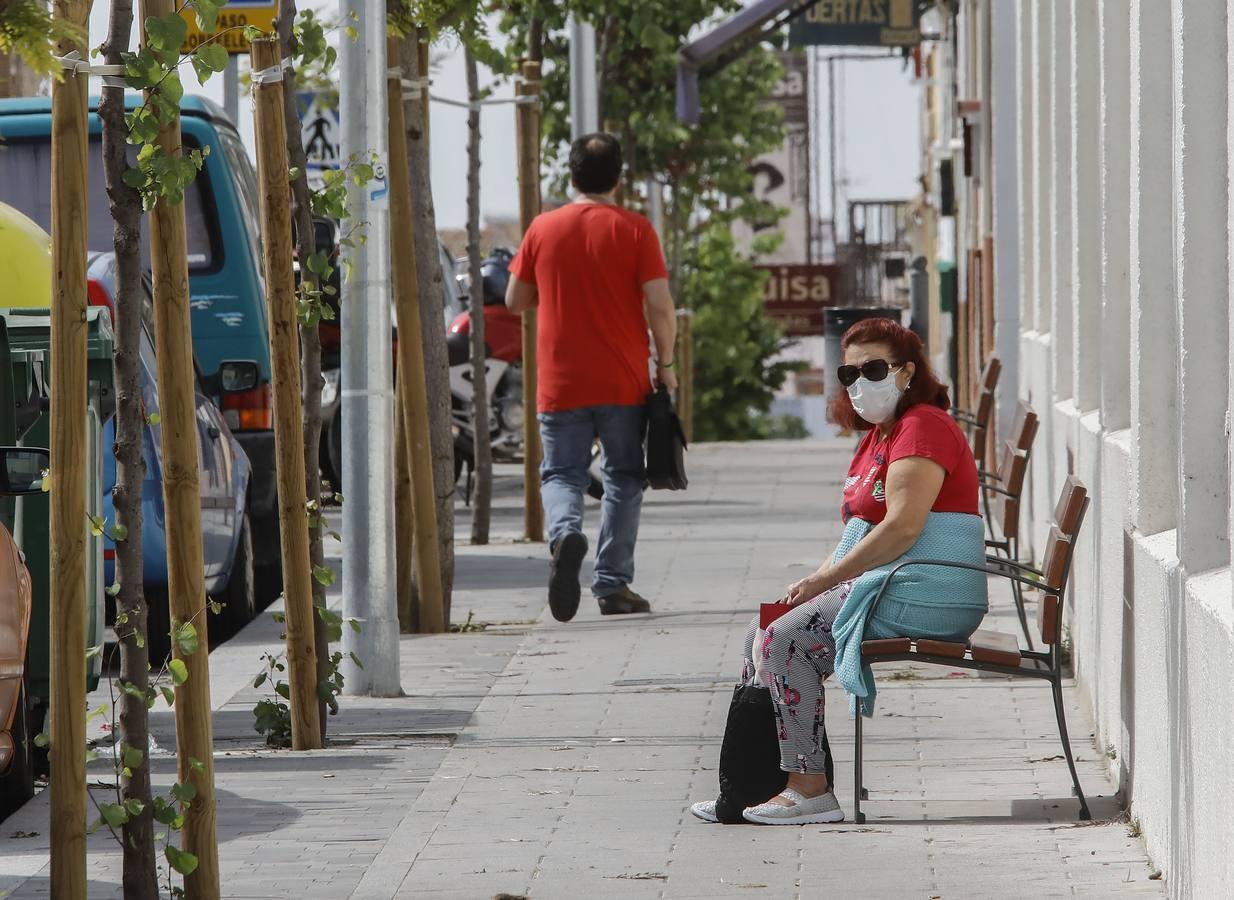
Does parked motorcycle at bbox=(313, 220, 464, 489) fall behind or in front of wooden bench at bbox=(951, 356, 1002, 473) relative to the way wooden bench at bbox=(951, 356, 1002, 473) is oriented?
in front

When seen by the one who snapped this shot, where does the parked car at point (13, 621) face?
facing away from the viewer

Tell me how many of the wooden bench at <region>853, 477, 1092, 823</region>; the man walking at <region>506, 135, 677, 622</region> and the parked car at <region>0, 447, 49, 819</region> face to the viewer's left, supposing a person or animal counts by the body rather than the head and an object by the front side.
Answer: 1

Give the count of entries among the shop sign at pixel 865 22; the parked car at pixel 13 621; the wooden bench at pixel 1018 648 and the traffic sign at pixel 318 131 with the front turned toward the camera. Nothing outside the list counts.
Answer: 2

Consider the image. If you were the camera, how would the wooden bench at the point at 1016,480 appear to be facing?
facing to the left of the viewer

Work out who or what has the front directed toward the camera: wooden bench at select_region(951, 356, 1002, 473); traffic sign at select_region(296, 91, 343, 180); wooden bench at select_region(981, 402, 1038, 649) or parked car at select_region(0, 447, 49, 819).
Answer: the traffic sign

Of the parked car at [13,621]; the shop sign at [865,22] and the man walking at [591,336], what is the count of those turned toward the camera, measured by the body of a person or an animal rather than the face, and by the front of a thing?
1

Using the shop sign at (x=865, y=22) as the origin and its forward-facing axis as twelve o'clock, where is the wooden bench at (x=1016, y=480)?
The wooden bench is roughly at 12 o'clock from the shop sign.

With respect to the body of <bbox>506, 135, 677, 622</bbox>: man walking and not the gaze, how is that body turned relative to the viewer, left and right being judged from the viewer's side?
facing away from the viewer

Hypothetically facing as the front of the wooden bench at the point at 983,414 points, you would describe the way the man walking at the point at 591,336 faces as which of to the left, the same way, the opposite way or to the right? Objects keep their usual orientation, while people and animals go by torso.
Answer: to the right

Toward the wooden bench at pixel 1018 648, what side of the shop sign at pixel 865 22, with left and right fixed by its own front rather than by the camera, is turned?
front

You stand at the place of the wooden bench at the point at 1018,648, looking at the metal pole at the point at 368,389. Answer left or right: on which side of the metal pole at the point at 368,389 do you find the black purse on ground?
left

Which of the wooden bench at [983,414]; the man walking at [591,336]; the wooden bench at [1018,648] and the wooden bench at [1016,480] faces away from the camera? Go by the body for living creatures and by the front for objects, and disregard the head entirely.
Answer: the man walking

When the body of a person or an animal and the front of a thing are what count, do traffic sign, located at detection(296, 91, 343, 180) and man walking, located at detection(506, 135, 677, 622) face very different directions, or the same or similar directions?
very different directions
